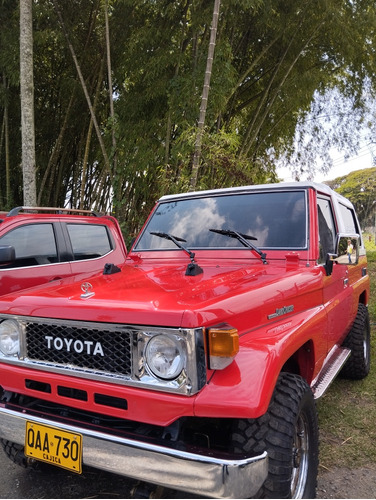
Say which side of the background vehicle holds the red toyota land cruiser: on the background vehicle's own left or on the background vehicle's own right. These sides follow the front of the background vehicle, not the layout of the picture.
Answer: on the background vehicle's own left

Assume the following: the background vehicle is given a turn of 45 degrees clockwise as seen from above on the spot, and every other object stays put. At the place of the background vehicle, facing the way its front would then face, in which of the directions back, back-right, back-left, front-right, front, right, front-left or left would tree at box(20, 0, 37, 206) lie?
right

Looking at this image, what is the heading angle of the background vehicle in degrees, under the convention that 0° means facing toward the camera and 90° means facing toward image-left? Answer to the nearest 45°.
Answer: approximately 45°

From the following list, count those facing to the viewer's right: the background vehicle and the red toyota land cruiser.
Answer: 0

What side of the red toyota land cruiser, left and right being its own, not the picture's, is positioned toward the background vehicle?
right

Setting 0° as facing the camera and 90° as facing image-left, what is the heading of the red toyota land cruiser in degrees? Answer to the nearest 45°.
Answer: approximately 45°
